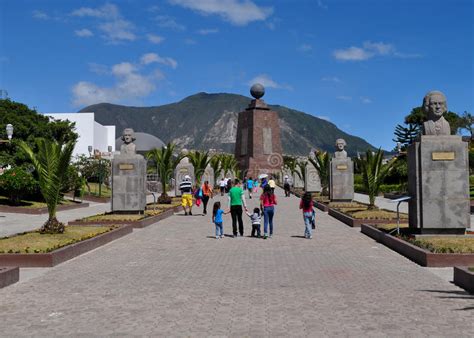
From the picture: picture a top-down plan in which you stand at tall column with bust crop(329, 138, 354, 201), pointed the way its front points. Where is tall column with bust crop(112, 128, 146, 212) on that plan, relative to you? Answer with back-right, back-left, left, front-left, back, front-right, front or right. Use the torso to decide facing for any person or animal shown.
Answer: front-right

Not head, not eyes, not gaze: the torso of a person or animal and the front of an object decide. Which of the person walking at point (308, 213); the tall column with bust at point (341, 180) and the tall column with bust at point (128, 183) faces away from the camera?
the person walking

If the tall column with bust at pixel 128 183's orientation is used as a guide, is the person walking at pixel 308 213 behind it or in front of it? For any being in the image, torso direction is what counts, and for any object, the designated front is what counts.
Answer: in front

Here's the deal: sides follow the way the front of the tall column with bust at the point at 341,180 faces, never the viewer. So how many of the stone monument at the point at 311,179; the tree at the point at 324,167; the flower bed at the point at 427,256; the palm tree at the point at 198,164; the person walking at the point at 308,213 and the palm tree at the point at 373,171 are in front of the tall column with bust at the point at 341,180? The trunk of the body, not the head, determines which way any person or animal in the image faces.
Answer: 3

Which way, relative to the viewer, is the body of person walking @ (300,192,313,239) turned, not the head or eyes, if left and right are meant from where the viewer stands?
facing away from the viewer

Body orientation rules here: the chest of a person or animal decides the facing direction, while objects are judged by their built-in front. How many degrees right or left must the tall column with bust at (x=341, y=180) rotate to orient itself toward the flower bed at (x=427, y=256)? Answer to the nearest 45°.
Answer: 0° — it already faces it

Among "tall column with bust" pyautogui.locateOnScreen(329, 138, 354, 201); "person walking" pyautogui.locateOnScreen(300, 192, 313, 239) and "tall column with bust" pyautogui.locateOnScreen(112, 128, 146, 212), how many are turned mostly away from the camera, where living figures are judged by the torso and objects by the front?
1

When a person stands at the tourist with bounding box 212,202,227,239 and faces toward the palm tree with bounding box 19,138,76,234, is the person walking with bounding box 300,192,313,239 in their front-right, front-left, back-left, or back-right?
back-left

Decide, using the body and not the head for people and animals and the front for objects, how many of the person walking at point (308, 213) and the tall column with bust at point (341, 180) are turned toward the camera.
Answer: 1

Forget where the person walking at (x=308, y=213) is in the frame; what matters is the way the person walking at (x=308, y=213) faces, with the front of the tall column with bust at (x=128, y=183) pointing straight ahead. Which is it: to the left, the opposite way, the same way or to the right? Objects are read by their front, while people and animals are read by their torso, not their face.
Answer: the opposite way

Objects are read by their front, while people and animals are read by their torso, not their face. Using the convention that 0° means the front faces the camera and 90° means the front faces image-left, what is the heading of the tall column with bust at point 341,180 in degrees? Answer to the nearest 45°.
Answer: approximately 0°

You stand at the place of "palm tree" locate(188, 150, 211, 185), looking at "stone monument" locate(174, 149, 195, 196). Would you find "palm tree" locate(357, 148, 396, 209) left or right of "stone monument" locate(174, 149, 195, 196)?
left

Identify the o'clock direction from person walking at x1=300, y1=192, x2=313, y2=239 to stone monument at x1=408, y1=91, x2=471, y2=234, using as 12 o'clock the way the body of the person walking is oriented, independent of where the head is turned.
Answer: The stone monument is roughly at 4 o'clock from the person walking.

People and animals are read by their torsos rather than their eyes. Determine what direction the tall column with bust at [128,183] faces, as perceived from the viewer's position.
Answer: facing the viewer

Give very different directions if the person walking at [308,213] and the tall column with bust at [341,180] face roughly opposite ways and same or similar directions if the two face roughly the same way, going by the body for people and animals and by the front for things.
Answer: very different directions

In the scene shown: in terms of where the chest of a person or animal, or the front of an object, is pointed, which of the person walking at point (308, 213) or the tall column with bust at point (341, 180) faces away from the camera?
the person walking

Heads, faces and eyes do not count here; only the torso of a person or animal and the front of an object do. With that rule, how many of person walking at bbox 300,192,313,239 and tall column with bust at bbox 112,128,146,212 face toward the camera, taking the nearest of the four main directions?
1
